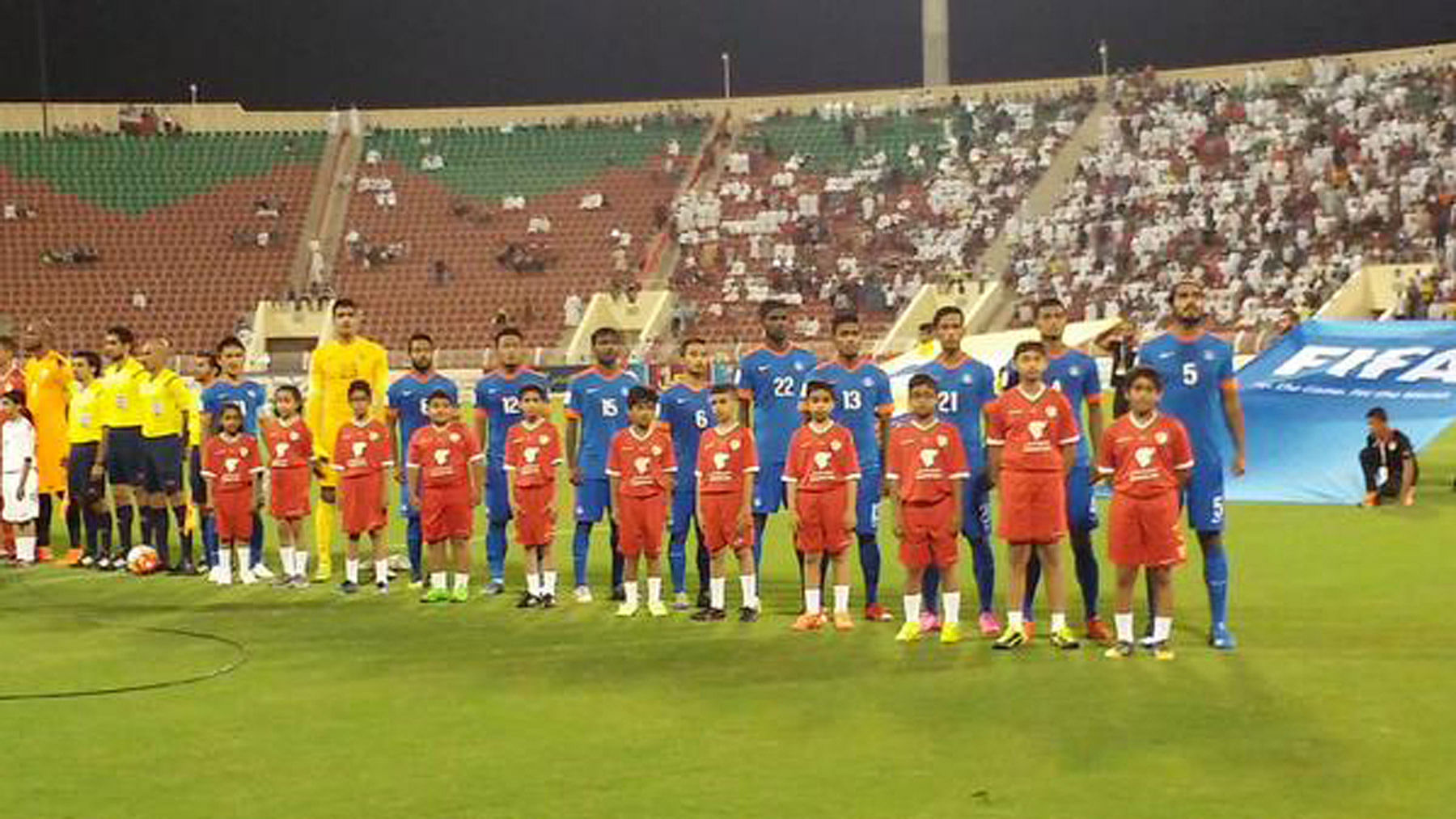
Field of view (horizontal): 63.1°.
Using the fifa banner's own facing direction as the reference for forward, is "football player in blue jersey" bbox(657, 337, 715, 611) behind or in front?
in front

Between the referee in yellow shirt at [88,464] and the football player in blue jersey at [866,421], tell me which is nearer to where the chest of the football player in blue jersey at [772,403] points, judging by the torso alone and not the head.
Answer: the football player in blue jersey

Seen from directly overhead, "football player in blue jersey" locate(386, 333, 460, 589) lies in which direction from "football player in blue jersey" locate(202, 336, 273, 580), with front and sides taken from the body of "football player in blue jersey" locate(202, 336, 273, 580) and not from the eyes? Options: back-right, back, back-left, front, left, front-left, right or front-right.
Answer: front-left

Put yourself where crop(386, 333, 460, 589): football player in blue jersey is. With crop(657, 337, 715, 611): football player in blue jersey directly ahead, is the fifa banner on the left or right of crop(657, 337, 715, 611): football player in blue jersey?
left

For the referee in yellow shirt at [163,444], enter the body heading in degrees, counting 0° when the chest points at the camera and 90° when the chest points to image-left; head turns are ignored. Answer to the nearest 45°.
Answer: approximately 45°

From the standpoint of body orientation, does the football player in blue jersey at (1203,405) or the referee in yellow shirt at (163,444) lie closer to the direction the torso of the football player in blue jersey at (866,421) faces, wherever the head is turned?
the football player in blue jersey

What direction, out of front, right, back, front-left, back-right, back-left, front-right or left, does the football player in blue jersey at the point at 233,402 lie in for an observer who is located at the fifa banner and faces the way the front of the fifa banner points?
front-right

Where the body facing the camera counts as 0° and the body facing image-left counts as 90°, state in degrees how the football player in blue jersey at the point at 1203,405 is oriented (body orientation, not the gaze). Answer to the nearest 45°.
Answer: approximately 0°

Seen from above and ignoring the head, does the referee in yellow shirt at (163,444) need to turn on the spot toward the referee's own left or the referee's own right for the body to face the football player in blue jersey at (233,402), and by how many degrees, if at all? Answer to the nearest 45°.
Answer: approximately 90° to the referee's own left
